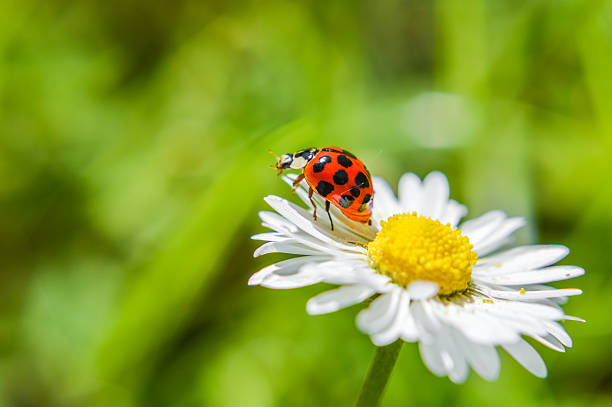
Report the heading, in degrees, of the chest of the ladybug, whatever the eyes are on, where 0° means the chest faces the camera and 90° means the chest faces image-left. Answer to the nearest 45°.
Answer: approximately 90°
